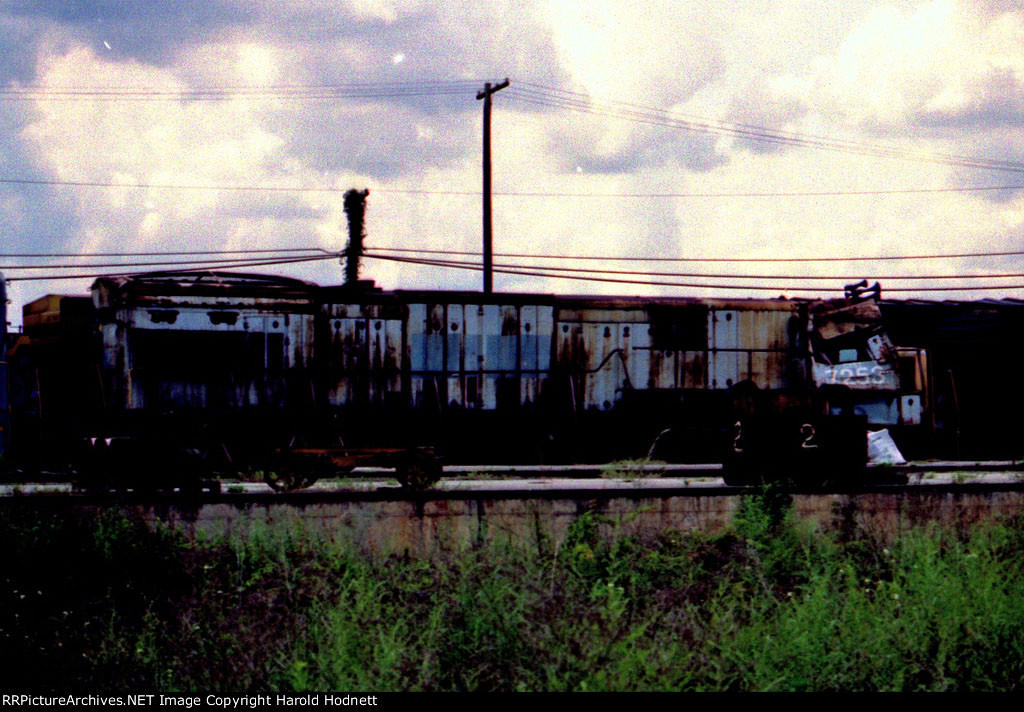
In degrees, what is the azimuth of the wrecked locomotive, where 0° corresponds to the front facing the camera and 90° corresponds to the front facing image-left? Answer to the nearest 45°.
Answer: approximately 270°

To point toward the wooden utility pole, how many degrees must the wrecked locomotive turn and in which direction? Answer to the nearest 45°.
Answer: approximately 90° to its left
